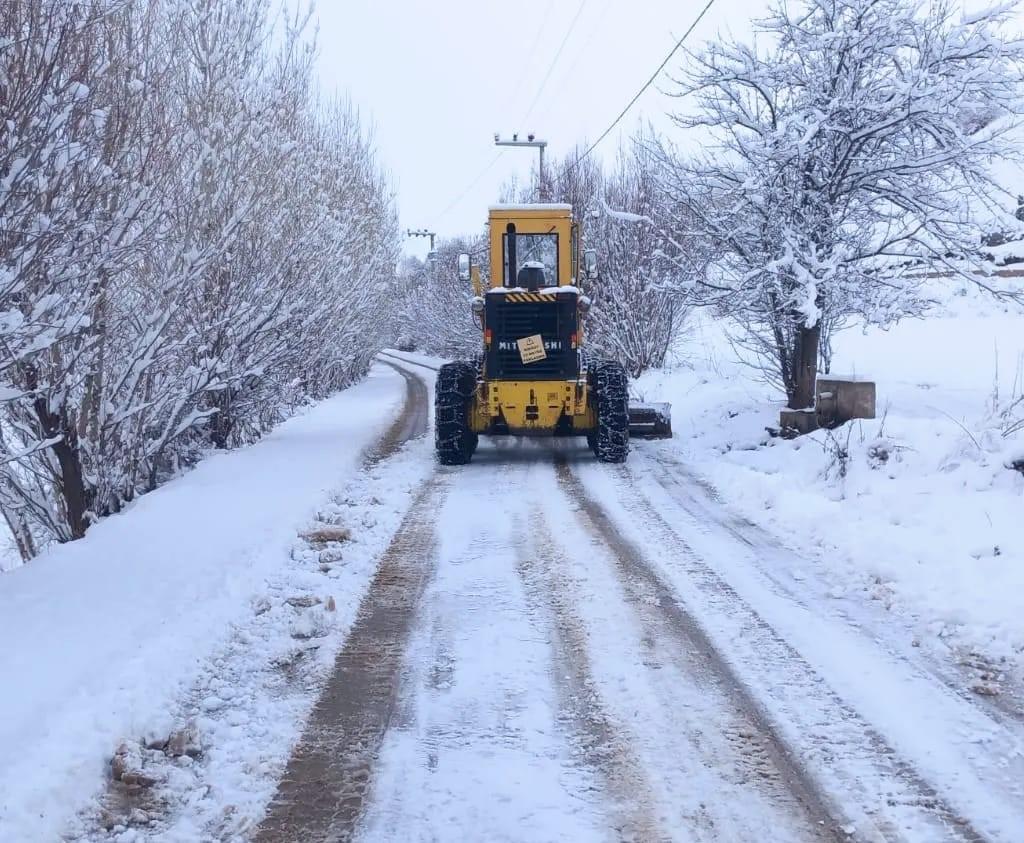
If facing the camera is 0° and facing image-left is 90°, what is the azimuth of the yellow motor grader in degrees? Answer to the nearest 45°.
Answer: approximately 180°
